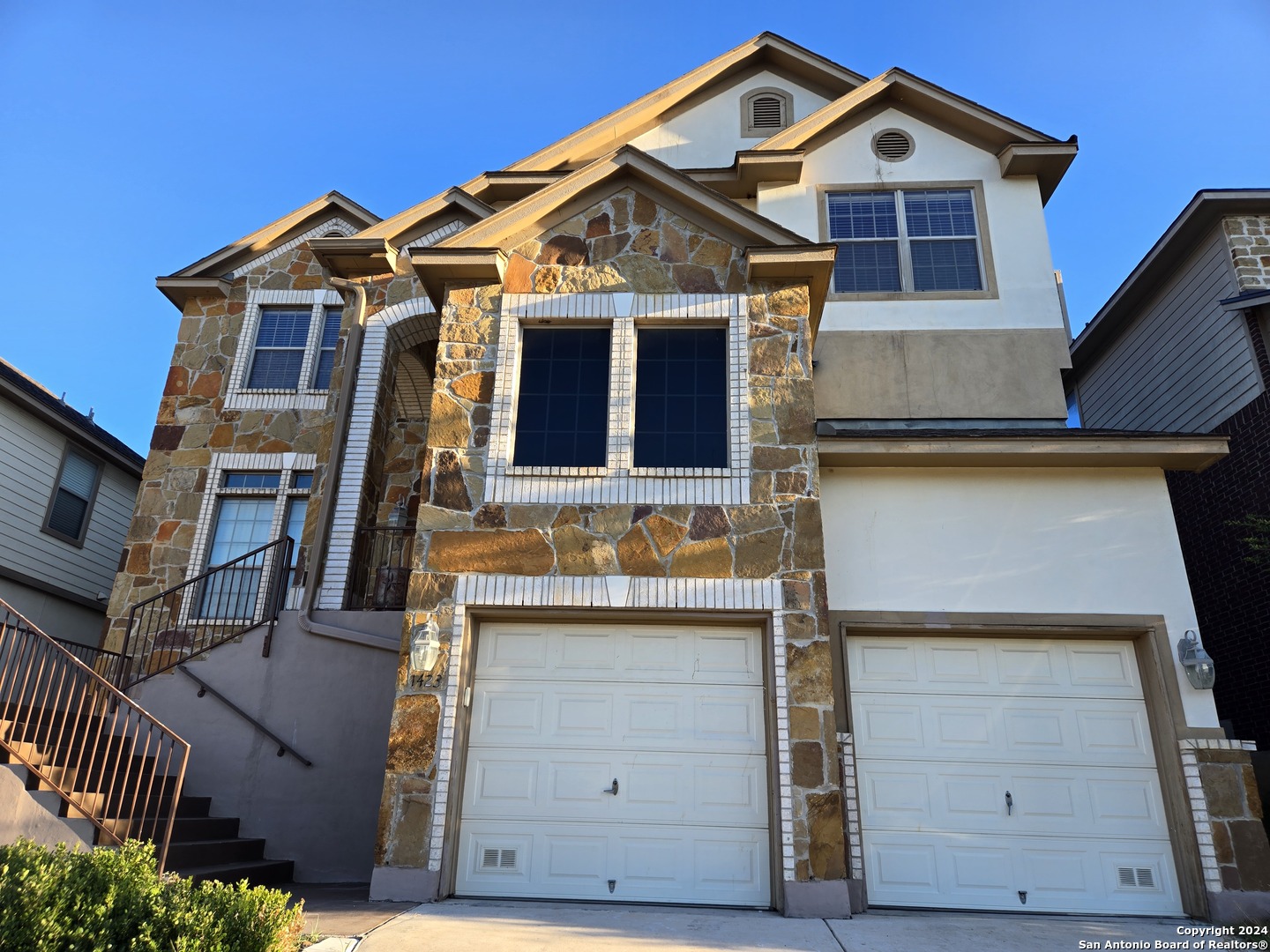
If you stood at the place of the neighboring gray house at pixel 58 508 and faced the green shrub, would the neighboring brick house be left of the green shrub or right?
left

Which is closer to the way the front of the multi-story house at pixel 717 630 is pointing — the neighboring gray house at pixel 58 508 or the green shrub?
the green shrub

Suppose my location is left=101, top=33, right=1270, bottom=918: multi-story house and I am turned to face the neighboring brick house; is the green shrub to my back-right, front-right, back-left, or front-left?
back-right

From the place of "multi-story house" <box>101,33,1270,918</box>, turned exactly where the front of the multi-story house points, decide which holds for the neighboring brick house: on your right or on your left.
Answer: on your left

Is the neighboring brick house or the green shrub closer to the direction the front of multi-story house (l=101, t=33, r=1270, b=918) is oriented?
the green shrub

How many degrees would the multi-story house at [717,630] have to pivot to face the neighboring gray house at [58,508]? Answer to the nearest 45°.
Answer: approximately 135° to its right

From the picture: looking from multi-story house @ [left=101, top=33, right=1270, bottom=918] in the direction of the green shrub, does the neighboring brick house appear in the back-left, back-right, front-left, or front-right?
back-left

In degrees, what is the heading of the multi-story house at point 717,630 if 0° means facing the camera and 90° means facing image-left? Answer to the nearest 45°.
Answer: approximately 0°
